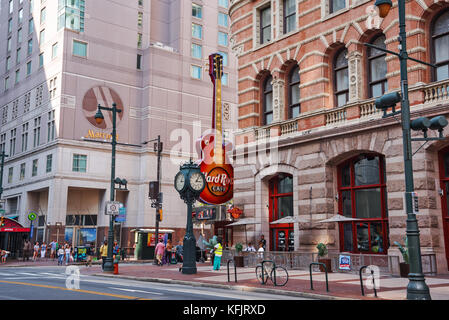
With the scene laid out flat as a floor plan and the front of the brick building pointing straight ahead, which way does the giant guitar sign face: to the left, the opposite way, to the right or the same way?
to the left

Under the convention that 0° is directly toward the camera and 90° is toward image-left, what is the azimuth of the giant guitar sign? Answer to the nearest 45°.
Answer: approximately 315°

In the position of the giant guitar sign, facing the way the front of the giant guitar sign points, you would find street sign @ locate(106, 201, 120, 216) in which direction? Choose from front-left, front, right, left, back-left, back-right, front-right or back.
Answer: right

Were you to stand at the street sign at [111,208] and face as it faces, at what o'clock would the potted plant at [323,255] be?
The potted plant is roughly at 10 o'clock from the street sign.

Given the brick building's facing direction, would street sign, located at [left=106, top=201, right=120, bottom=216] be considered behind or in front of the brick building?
in front

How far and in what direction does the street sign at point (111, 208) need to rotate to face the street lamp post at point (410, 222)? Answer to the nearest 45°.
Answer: approximately 45° to its left

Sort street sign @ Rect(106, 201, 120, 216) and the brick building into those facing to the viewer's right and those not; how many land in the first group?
0
